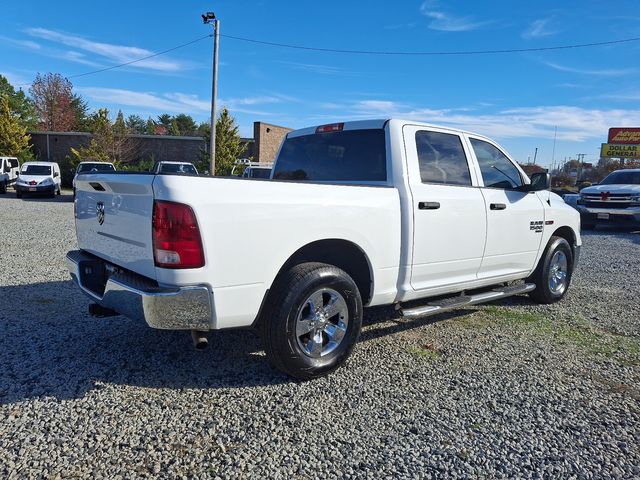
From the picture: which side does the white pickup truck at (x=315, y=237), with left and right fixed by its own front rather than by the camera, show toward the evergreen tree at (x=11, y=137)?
left

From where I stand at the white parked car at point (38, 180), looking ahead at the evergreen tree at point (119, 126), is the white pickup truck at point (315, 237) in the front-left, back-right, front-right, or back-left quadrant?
back-right

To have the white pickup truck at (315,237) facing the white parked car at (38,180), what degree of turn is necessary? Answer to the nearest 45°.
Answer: approximately 90° to its left

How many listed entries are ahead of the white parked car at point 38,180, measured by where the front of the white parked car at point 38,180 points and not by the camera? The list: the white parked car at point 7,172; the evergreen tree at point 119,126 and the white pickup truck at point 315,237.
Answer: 1

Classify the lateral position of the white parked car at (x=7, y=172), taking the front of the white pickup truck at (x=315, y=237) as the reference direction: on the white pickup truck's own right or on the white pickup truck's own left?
on the white pickup truck's own left

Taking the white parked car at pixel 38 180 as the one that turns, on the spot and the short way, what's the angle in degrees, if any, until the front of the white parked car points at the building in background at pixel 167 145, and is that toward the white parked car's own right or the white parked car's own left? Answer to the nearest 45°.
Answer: approximately 135° to the white parked car's own left

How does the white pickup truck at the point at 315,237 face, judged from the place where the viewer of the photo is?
facing away from the viewer and to the right of the viewer

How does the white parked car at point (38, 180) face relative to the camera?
toward the camera

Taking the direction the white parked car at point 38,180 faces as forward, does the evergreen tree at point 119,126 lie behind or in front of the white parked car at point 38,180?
behind

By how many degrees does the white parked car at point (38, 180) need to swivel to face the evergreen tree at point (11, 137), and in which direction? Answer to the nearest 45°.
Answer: approximately 180°

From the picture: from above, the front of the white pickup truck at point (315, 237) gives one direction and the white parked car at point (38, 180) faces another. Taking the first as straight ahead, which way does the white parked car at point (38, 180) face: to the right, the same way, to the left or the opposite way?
to the right

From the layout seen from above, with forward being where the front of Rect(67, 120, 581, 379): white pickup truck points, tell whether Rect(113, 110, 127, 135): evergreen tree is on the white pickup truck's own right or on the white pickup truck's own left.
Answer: on the white pickup truck's own left

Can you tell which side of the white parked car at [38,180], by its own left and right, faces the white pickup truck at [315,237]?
front

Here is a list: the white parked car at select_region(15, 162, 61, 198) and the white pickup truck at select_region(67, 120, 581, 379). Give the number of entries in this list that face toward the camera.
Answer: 1

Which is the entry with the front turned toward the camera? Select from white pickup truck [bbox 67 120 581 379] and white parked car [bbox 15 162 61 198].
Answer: the white parked car
